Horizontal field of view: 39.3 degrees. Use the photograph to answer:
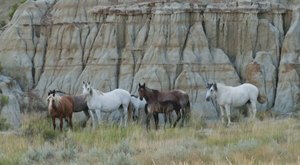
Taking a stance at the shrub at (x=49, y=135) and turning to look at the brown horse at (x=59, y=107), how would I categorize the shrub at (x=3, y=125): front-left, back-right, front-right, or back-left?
front-left

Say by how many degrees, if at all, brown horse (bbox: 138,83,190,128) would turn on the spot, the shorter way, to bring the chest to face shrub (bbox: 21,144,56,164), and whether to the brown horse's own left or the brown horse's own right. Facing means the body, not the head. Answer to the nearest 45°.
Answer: approximately 90° to the brown horse's own left

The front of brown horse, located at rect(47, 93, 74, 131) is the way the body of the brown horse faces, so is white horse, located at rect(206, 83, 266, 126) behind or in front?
behind

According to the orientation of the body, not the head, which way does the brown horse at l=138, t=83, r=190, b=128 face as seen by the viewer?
to the viewer's left

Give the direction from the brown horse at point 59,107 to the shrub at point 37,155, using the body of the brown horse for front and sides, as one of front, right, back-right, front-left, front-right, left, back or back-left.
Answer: front-left

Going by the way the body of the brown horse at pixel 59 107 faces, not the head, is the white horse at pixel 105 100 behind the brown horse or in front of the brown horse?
behind

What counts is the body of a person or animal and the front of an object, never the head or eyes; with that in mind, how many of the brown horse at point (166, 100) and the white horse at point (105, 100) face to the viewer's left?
2

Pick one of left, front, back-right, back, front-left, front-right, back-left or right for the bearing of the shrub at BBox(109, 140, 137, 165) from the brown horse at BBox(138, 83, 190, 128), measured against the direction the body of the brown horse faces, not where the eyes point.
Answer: left

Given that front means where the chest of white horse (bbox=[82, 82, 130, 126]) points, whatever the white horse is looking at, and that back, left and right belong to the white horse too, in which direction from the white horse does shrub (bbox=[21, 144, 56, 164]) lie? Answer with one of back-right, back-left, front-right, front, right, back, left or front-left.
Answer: left

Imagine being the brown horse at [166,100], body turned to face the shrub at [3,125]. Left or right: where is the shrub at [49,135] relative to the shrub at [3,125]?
left

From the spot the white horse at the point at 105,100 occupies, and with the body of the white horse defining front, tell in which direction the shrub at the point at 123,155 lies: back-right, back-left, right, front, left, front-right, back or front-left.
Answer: left

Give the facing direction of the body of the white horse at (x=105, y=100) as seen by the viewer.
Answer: to the viewer's left

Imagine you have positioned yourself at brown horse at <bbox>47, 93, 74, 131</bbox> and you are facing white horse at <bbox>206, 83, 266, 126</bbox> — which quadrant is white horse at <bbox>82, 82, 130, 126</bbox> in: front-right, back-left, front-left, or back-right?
front-left
